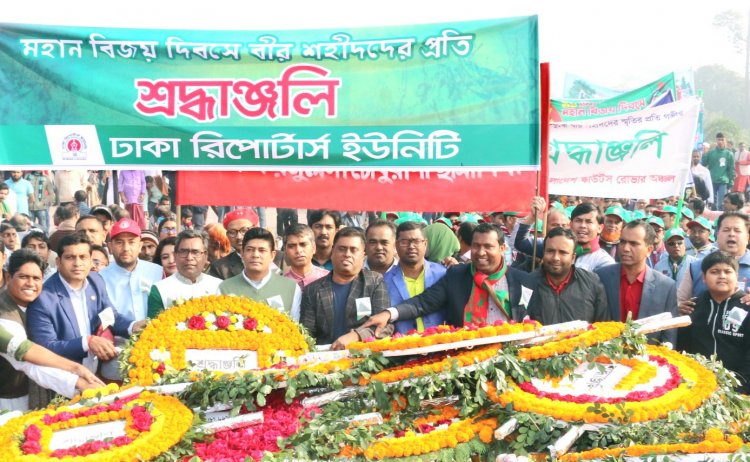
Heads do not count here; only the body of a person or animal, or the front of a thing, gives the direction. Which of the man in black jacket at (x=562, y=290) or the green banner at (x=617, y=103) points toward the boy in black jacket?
the green banner

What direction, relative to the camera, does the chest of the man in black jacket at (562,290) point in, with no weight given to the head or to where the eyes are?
toward the camera

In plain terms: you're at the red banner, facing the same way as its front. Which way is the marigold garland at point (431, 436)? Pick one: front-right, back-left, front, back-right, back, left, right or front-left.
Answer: front

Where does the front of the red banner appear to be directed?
toward the camera

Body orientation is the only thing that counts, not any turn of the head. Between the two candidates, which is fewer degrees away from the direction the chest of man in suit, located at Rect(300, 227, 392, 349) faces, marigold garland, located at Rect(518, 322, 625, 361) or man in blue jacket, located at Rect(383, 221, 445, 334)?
the marigold garland

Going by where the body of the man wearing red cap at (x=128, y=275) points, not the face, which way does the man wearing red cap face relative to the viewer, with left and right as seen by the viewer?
facing the viewer

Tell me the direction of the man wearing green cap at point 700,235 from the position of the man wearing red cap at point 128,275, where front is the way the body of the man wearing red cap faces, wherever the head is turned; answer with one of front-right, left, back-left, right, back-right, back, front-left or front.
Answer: left

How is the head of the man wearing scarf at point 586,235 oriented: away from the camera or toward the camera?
toward the camera

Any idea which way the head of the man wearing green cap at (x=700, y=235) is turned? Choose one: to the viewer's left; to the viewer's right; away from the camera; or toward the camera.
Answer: toward the camera

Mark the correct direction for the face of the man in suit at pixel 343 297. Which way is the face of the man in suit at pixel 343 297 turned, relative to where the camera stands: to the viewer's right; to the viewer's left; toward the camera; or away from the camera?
toward the camera

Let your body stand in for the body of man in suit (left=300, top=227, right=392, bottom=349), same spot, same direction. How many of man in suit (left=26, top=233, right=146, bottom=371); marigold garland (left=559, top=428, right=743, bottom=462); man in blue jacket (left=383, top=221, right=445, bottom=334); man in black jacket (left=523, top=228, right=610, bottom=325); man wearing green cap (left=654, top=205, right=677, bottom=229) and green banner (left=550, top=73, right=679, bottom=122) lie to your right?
1

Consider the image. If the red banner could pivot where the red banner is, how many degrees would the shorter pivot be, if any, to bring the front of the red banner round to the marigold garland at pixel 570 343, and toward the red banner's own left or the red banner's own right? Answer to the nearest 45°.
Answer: approximately 45° to the red banner's own left

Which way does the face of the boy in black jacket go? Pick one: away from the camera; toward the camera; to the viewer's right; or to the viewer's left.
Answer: toward the camera

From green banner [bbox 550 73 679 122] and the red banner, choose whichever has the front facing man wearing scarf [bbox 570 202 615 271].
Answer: the green banner

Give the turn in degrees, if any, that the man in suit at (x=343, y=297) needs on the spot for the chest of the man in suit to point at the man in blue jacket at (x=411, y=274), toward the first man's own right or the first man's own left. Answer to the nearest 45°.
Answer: approximately 135° to the first man's own left

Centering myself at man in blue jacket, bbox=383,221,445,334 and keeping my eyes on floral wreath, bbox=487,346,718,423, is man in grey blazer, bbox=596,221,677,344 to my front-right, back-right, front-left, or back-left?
front-left

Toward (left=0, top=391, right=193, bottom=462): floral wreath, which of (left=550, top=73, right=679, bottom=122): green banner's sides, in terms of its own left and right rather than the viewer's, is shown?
front

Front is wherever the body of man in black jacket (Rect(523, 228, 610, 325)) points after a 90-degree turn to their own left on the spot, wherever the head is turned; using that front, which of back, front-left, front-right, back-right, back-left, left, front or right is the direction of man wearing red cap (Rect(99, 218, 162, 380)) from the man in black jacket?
back

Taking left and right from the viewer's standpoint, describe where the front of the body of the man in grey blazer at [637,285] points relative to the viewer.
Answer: facing the viewer and to the left of the viewer

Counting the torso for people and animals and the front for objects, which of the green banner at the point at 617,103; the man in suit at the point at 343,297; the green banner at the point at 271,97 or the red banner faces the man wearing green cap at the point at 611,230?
the green banner at the point at 617,103
